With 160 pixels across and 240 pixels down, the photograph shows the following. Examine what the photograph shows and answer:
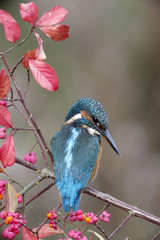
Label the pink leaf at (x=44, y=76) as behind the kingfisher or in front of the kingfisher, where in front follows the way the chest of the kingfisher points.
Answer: behind

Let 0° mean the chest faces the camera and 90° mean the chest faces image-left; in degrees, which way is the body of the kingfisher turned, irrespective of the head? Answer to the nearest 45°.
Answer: approximately 225°
